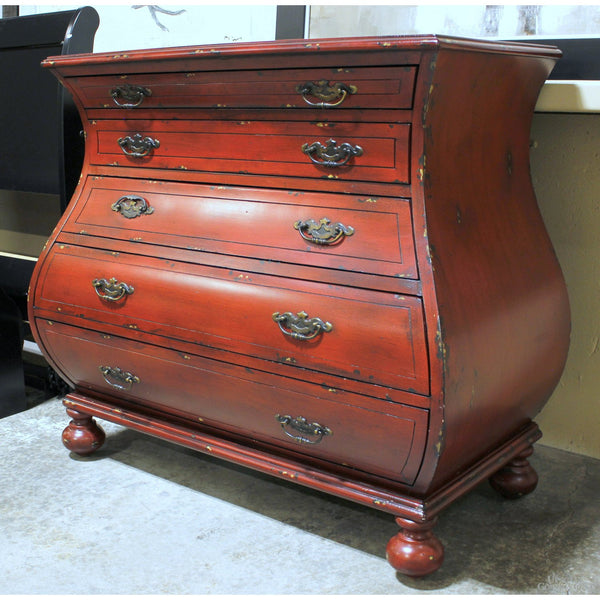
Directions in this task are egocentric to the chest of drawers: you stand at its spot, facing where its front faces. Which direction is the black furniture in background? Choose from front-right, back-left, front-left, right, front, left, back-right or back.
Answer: right

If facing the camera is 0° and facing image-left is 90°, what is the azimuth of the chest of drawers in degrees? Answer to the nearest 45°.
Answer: approximately 45°
